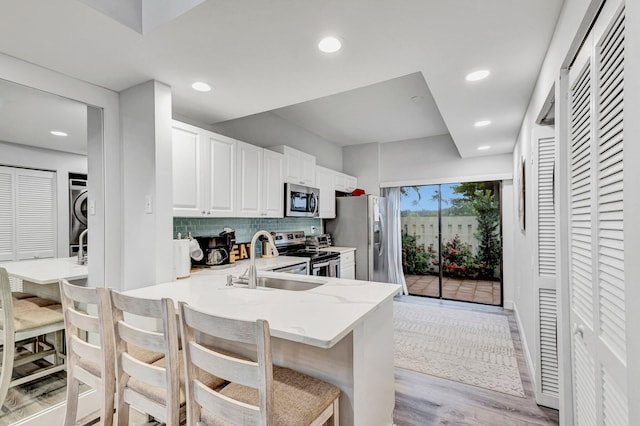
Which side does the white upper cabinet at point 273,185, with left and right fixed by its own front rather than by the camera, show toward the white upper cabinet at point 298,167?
left

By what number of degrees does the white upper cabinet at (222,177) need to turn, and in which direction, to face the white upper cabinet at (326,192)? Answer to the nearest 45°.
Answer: approximately 90° to its left

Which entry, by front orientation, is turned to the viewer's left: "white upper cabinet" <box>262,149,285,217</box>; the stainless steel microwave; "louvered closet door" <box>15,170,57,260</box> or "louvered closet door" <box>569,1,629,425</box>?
"louvered closet door" <box>569,1,629,425</box>

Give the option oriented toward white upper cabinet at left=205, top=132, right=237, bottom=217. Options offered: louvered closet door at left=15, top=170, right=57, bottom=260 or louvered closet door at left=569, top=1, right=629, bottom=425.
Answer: louvered closet door at left=569, top=1, right=629, bottom=425

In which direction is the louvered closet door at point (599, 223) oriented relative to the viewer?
to the viewer's left

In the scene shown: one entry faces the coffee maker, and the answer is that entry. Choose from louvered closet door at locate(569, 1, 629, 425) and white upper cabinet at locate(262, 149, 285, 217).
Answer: the louvered closet door

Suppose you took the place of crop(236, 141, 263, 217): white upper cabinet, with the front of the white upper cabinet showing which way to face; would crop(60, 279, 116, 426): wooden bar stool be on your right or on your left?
on your right

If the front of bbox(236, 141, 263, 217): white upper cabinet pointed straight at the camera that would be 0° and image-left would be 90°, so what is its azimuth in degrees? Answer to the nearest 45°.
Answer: approximately 315°

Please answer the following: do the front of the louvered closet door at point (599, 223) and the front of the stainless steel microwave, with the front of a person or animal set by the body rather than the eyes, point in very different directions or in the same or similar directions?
very different directions

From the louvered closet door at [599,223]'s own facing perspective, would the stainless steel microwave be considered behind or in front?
in front

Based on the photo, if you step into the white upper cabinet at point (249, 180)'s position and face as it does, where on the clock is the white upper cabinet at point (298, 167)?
the white upper cabinet at point (298, 167) is roughly at 9 o'clock from the white upper cabinet at point (249, 180).
